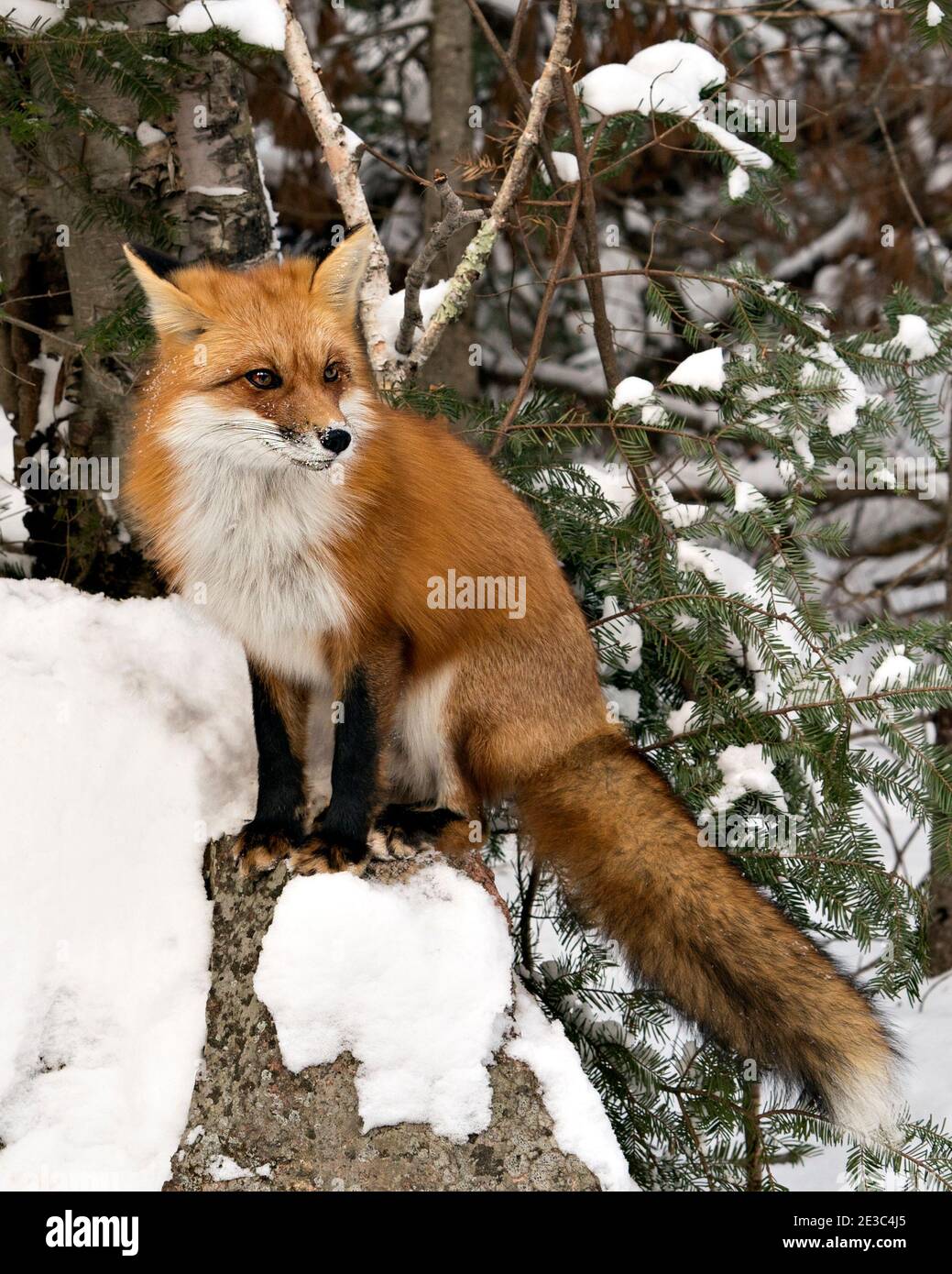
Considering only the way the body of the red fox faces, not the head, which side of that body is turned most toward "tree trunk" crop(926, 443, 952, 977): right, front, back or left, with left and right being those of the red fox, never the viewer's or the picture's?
back

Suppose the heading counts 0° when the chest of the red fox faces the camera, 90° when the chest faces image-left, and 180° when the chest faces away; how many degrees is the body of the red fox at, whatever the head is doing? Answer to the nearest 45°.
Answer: approximately 45°
